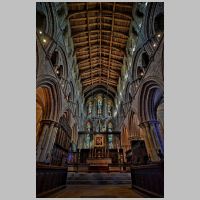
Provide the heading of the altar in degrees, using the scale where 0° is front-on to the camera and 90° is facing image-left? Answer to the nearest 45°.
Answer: approximately 0°

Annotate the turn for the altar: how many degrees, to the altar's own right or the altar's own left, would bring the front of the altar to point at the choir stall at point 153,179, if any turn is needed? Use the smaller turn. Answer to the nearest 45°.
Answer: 0° — it already faces it
